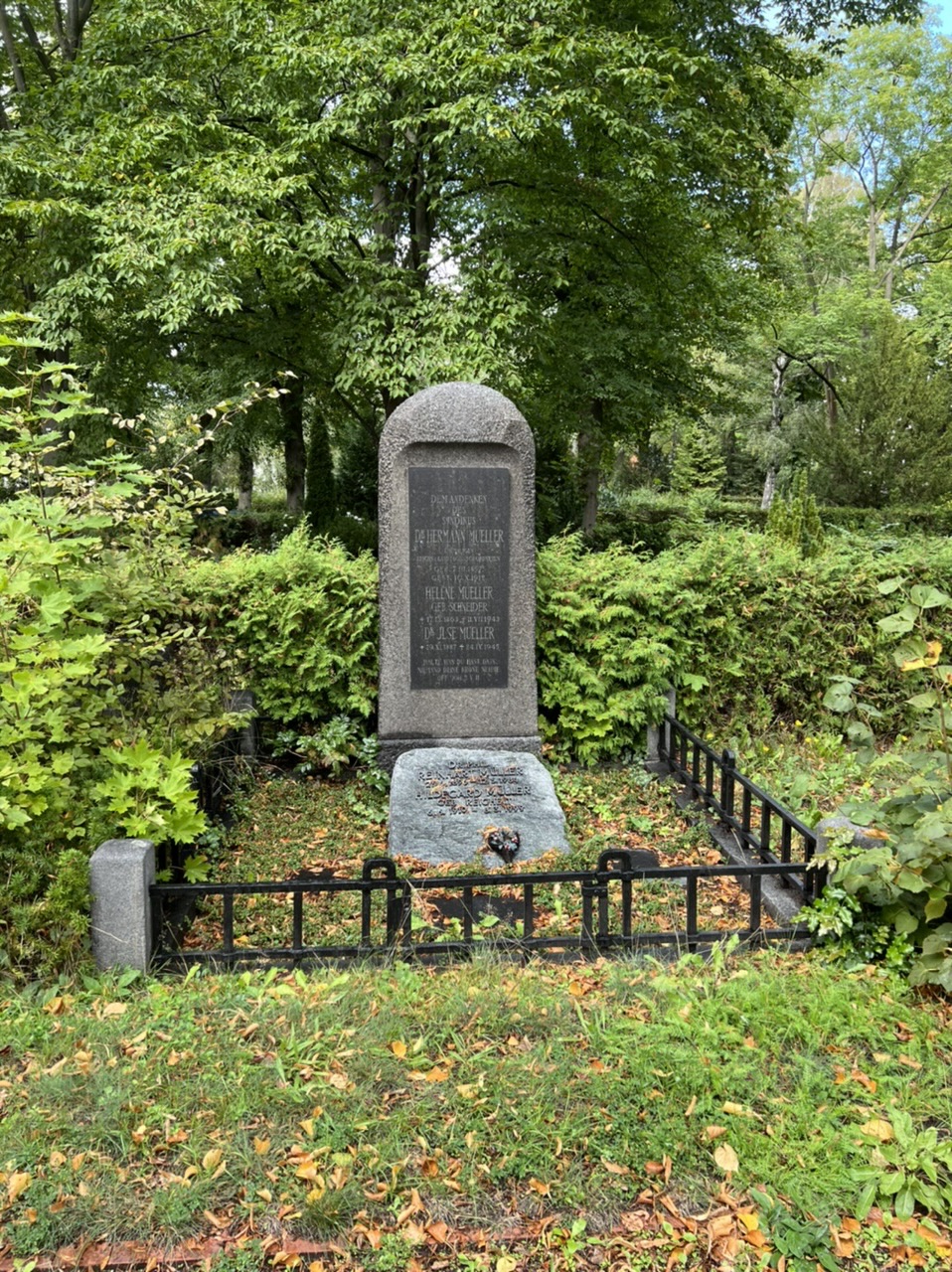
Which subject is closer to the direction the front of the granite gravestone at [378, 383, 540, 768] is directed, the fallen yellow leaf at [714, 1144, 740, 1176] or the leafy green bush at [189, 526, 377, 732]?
the fallen yellow leaf

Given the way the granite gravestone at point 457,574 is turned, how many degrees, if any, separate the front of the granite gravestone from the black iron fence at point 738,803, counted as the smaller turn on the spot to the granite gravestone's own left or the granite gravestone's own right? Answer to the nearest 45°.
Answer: approximately 45° to the granite gravestone's own left

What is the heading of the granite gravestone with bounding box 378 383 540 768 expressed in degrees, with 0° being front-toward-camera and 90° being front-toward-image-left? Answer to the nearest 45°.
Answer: approximately 0°

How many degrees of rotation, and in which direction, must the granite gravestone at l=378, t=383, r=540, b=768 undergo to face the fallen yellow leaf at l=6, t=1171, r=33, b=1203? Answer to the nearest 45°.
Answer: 0° — it already faces it

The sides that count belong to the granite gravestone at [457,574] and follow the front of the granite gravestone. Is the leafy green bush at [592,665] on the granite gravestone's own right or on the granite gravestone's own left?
on the granite gravestone's own left

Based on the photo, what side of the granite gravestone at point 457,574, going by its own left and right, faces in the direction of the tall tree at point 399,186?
back

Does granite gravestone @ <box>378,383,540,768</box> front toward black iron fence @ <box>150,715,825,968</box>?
yes
